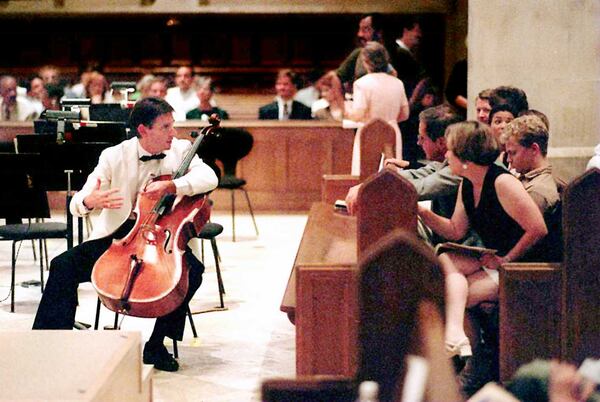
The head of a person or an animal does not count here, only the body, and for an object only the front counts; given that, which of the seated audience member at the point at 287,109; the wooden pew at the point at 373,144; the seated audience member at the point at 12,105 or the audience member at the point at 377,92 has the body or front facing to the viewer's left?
the wooden pew

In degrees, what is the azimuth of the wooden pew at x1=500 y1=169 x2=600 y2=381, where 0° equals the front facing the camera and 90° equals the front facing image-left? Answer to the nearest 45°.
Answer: approximately 90°

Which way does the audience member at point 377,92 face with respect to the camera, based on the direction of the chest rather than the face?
away from the camera

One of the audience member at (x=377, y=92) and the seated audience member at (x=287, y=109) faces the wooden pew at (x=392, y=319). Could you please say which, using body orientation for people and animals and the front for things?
the seated audience member at (x=287, y=109)

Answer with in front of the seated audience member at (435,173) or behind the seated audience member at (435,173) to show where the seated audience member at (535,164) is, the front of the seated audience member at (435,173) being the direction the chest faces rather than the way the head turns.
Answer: behind

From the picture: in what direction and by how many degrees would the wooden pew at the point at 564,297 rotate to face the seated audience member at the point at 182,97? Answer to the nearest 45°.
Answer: approximately 45° to its right

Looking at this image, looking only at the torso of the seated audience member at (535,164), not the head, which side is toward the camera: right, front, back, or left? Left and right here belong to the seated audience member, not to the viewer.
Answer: left

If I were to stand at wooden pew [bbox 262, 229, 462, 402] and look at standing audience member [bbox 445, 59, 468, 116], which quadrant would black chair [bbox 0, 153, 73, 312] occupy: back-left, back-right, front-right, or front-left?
front-left

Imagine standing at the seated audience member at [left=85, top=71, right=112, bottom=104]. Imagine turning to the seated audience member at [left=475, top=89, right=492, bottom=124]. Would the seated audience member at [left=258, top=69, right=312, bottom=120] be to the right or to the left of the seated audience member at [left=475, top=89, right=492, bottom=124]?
left

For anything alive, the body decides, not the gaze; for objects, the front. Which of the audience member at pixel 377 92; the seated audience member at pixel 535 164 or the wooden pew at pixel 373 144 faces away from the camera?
the audience member at pixel 377 92

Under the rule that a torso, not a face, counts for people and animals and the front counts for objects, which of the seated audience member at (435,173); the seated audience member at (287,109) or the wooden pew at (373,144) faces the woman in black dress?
the seated audience member at (287,109)

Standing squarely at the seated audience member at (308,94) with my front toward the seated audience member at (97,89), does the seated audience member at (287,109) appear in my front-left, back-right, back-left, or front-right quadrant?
front-left

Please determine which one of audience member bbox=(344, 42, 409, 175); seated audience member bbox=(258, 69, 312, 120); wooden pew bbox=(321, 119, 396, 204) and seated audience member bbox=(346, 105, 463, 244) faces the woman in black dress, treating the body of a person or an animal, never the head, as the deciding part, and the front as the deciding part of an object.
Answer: seated audience member bbox=(258, 69, 312, 120)

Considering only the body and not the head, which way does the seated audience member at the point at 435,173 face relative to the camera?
to the viewer's left

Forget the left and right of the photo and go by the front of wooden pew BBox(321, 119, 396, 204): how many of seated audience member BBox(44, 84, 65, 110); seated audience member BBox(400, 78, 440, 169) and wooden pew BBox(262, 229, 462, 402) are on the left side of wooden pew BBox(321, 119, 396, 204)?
1

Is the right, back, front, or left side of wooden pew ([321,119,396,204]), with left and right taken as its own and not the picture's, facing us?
left

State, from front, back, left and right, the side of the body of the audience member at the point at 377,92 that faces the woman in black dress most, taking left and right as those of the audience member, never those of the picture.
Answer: back
